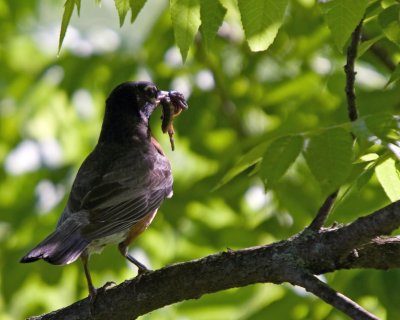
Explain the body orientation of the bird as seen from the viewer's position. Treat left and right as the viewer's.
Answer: facing away from the viewer and to the right of the viewer

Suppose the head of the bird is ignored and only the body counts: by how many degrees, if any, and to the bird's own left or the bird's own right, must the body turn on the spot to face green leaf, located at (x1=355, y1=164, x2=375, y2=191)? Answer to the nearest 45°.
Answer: approximately 90° to the bird's own right

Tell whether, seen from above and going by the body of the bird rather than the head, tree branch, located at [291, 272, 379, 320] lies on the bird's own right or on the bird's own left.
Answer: on the bird's own right

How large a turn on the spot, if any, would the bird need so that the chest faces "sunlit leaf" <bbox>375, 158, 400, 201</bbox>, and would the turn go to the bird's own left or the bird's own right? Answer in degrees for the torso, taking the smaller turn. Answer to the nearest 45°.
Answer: approximately 90° to the bird's own right

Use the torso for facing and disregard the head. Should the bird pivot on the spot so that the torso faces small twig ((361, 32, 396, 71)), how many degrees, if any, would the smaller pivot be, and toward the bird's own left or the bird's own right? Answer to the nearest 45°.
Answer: approximately 45° to the bird's own right
